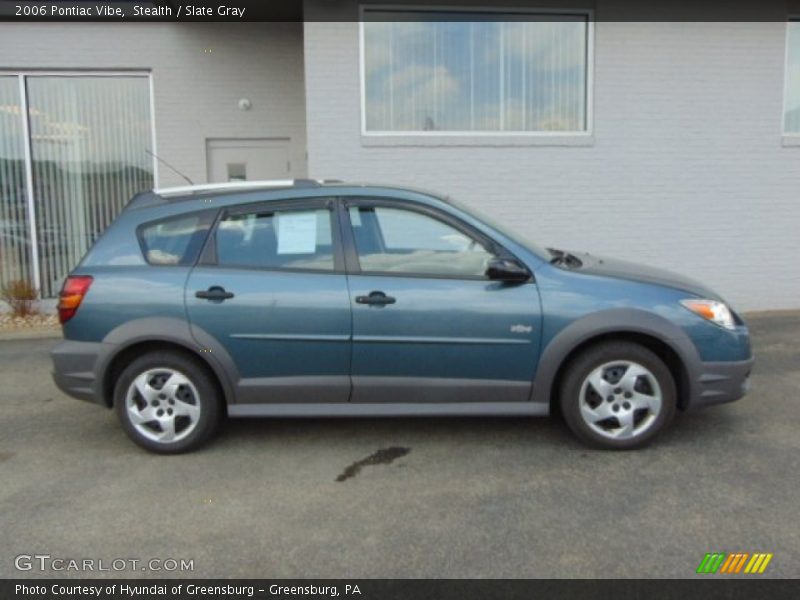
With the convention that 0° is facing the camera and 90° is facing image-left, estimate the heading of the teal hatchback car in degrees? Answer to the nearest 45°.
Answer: approximately 270°

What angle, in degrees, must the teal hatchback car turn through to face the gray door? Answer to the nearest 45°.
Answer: approximately 90° to its left
